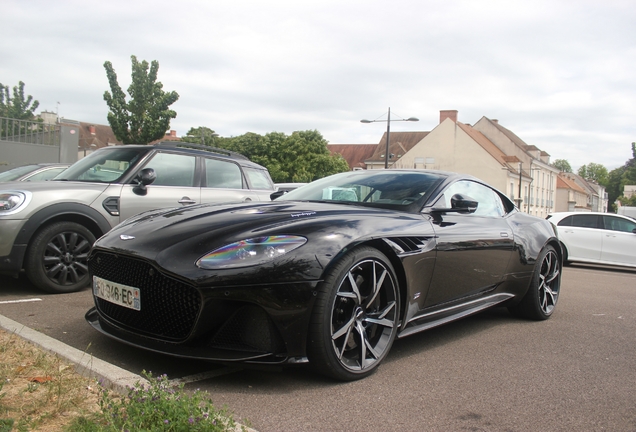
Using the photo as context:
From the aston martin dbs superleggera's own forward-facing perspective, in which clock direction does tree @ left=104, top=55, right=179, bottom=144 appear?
The tree is roughly at 4 o'clock from the aston martin dbs superleggera.

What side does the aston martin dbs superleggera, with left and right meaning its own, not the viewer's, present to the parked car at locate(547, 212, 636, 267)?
back

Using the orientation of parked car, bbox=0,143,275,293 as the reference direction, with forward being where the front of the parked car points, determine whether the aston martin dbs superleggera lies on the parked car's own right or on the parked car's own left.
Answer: on the parked car's own left

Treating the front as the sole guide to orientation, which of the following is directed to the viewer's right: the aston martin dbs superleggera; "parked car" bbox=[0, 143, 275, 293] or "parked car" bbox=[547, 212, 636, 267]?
"parked car" bbox=[547, 212, 636, 267]

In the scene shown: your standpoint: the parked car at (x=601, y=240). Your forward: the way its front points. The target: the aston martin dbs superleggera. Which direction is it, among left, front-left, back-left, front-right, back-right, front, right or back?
right

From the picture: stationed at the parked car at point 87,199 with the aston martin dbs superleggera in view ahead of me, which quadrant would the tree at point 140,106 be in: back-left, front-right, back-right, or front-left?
back-left

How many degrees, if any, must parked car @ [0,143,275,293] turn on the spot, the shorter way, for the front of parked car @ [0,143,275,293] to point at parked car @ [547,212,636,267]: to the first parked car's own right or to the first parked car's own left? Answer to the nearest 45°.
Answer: approximately 180°

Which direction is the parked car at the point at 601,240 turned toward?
to the viewer's right

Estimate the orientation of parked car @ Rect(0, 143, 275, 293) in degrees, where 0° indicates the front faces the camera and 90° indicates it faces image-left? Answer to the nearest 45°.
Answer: approximately 45°

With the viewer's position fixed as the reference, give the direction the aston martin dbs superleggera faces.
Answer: facing the viewer and to the left of the viewer
